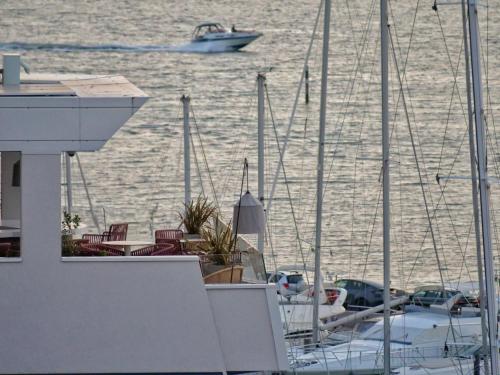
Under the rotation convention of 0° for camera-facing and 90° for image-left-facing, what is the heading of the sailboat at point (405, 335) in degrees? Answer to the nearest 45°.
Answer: approximately 90°

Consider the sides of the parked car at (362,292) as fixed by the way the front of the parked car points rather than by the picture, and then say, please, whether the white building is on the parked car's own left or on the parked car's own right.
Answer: on the parked car's own right
